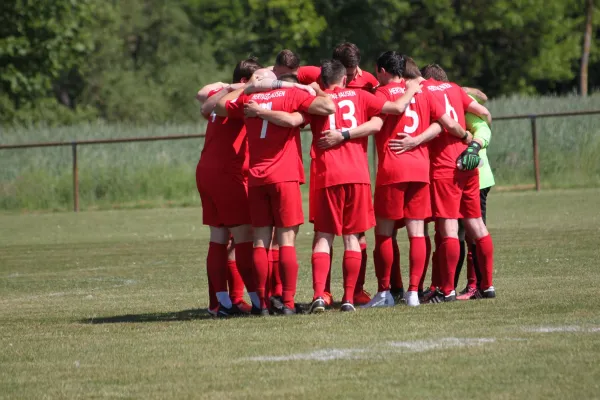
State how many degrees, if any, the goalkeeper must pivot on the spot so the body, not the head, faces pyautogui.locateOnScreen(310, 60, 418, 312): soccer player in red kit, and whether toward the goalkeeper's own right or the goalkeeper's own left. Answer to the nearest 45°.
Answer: approximately 45° to the goalkeeper's own left

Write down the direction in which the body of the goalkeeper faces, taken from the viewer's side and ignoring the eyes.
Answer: to the viewer's left

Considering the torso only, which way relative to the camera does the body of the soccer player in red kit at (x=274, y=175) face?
away from the camera

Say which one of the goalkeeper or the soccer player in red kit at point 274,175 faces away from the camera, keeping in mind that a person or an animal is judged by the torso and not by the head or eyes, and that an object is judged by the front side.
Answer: the soccer player in red kit

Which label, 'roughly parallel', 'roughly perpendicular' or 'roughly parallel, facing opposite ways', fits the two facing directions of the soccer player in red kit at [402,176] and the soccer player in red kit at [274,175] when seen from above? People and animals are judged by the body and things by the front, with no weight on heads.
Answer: roughly parallel

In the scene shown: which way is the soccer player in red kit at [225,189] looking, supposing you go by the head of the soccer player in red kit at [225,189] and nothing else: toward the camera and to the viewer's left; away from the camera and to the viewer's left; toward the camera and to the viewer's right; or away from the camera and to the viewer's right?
away from the camera and to the viewer's right

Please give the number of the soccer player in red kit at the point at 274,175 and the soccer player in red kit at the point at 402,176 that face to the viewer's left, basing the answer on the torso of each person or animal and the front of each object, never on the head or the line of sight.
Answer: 0

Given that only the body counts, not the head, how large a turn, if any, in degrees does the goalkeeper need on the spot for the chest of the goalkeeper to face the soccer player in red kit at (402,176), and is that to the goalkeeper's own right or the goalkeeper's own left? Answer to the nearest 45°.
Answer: approximately 45° to the goalkeeper's own left

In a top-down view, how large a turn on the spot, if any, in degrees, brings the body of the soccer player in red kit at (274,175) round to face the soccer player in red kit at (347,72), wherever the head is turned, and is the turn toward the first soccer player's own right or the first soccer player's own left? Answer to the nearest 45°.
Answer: approximately 45° to the first soccer player's own right

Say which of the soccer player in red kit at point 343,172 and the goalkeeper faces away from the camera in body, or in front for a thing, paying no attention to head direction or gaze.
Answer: the soccer player in red kit

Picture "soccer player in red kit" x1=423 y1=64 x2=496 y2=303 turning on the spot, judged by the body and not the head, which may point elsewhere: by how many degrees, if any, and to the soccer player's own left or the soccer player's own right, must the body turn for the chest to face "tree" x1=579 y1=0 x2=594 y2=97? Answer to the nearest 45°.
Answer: approximately 45° to the soccer player's own right

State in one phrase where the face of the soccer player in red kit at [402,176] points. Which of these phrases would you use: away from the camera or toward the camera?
away from the camera

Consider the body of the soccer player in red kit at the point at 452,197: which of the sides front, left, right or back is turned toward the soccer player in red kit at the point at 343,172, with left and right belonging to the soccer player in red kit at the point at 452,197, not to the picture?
left

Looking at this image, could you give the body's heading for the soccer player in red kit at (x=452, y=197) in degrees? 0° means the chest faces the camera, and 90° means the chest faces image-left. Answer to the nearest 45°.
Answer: approximately 135°

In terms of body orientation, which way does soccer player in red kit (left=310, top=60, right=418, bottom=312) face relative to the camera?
away from the camera
